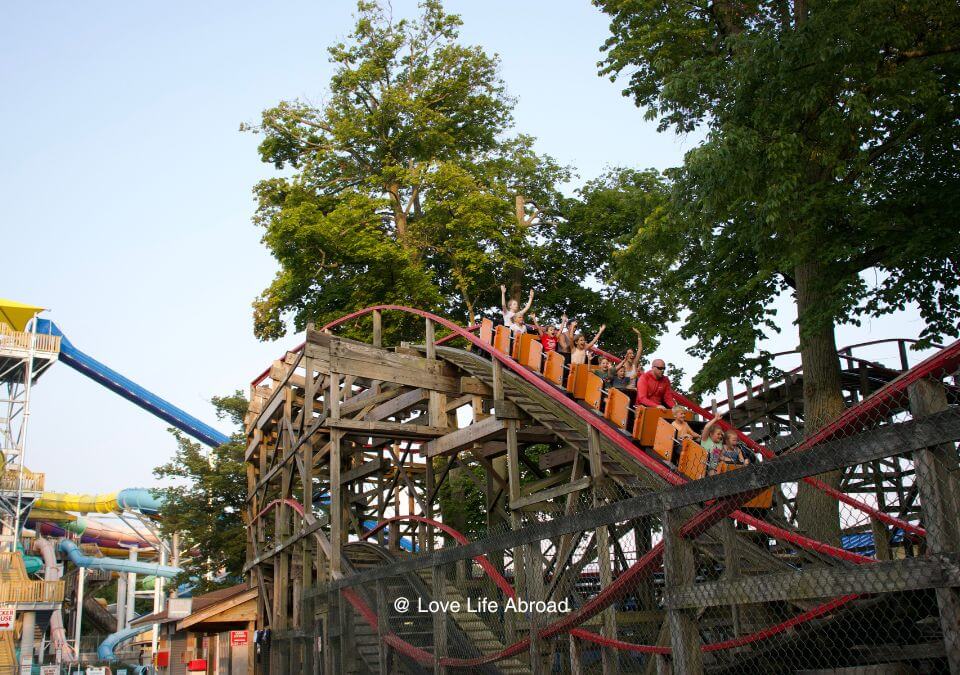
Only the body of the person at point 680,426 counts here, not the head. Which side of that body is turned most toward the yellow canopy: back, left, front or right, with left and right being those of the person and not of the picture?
back

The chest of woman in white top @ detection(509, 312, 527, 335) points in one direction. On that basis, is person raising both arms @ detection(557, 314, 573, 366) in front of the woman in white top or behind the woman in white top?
in front

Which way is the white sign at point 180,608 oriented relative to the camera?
toward the camera

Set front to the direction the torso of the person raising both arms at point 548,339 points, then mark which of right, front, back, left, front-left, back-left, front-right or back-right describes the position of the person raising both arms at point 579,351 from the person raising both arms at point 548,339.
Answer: front

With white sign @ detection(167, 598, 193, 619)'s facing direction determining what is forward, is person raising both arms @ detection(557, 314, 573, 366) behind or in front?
in front

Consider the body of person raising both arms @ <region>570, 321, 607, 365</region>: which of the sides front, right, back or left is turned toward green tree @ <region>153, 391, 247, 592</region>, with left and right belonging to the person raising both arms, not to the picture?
back

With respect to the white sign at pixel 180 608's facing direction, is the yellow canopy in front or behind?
behind

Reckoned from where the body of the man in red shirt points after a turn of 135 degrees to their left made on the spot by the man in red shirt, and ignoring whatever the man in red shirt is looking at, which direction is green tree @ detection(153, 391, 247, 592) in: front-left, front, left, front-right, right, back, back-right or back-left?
front-left

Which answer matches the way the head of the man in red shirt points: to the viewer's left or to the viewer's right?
to the viewer's right

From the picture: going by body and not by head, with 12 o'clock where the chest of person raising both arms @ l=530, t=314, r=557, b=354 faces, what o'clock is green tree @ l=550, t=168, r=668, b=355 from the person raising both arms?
The green tree is roughly at 8 o'clock from the person raising both arms.

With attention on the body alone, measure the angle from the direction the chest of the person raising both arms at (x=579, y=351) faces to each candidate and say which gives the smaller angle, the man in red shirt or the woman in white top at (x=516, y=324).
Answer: the man in red shirt

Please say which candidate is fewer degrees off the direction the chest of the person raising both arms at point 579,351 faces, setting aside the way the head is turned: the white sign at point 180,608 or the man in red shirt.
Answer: the man in red shirt

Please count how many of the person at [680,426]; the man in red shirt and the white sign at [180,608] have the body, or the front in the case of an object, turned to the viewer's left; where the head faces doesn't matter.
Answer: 0
